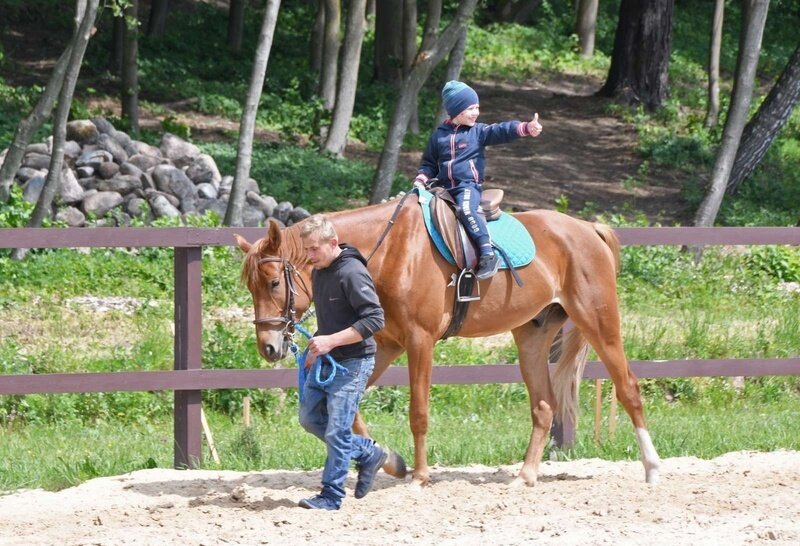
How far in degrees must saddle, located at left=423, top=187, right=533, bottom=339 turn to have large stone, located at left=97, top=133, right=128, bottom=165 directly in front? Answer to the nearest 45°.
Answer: approximately 45° to its right

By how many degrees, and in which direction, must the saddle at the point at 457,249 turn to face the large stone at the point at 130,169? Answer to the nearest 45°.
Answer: approximately 45° to its right

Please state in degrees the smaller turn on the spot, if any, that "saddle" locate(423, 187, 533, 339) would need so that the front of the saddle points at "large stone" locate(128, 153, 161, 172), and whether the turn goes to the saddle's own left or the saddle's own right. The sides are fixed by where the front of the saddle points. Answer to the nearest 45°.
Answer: approximately 45° to the saddle's own right

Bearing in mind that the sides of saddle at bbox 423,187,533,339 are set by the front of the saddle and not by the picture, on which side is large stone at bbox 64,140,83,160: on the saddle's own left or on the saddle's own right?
on the saddle's own right

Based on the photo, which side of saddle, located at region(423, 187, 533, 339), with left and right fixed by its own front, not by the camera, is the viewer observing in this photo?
left

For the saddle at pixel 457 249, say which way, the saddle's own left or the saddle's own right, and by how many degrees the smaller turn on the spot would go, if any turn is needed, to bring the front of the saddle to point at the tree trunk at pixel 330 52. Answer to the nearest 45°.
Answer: approximately 90° to the saddle's own right

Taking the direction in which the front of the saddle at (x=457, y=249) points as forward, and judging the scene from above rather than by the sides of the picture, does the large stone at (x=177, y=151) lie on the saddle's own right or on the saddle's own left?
on the saddle's own right

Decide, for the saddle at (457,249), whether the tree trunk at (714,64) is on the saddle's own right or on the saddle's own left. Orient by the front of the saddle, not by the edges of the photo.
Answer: on the saddle's own right

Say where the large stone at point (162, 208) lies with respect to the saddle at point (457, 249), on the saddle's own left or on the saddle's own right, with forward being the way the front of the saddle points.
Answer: on the saddle's own right

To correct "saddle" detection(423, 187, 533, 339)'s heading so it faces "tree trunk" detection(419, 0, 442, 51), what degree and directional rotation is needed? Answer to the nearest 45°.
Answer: approximately 90° to its right

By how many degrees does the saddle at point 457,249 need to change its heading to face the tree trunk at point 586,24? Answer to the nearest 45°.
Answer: approximately 90° to its right

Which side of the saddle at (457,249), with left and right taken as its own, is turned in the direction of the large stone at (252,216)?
right
